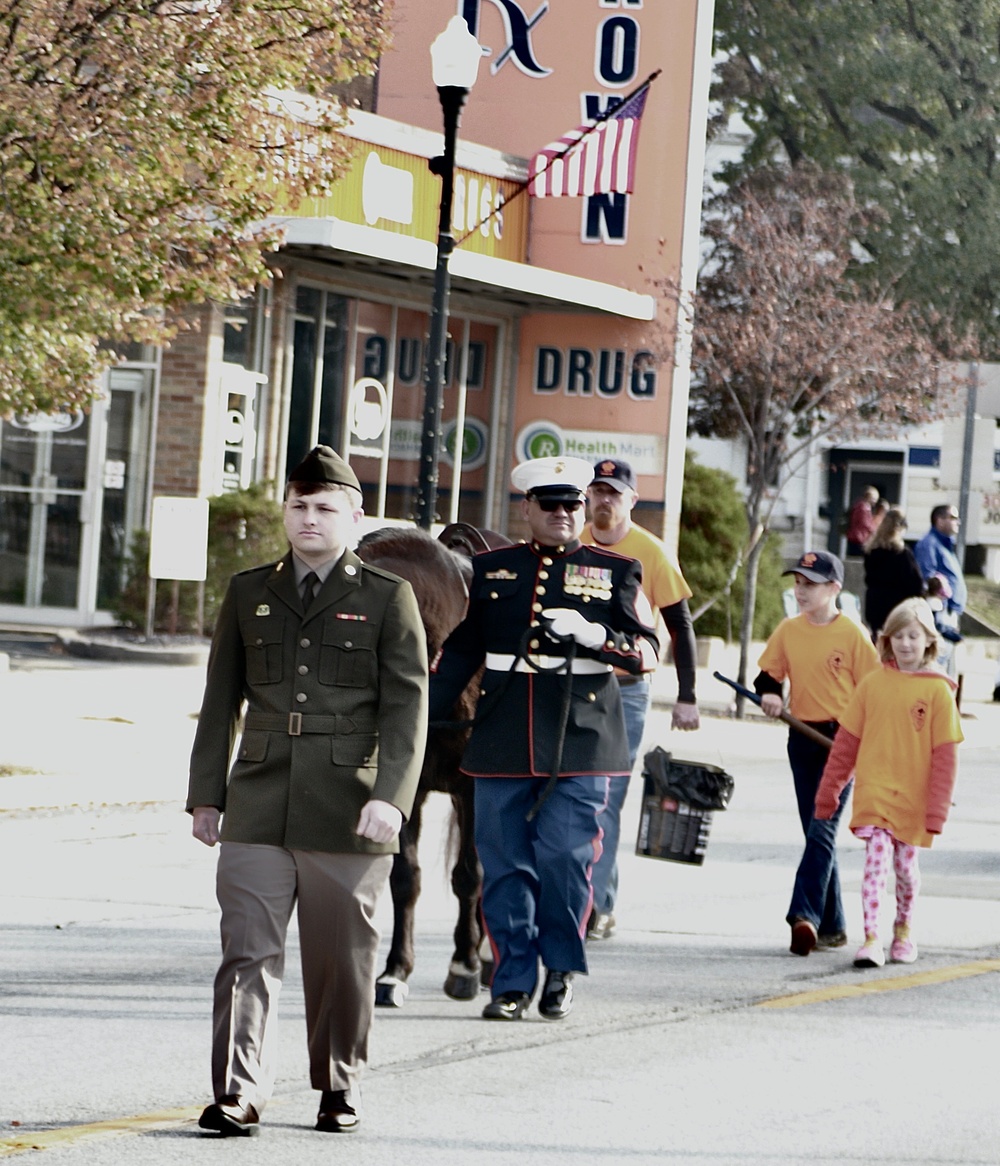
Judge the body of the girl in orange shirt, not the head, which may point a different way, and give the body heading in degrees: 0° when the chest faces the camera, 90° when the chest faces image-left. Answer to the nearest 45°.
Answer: approximately 0°

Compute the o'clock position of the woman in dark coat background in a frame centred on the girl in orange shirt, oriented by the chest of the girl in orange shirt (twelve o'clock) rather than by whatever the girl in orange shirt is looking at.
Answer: The woman in dark coat background is roughly at 6 o'clock from the girl in orange shirt.

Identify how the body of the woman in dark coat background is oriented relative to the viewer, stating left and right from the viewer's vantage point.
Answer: facing away from the viewer

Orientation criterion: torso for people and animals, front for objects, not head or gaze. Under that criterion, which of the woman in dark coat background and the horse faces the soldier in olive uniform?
the horse

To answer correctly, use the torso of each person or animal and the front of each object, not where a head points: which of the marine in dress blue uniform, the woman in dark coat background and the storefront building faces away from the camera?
the woman in dark coat background

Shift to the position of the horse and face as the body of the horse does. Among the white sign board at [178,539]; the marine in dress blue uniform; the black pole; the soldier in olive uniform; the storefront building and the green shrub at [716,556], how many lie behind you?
4

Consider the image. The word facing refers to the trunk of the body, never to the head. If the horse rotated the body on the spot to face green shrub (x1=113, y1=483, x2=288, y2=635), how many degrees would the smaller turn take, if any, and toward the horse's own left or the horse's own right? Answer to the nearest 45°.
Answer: approximately 180°

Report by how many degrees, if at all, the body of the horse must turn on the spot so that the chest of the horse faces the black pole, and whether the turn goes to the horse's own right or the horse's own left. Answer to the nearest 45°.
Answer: approximately 180°
